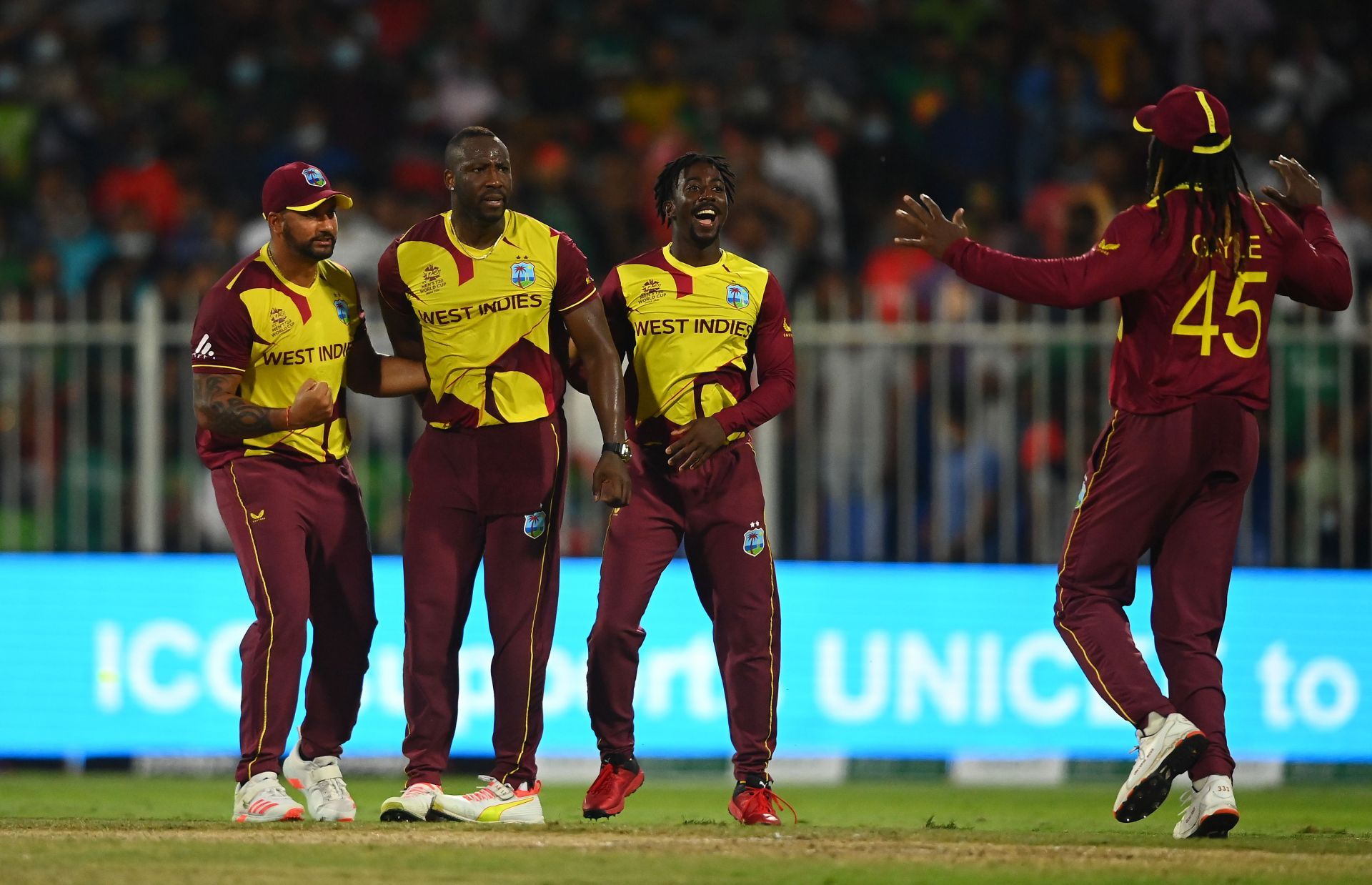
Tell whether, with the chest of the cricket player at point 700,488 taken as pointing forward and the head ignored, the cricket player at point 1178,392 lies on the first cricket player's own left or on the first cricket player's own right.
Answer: on the first cricket player's own left

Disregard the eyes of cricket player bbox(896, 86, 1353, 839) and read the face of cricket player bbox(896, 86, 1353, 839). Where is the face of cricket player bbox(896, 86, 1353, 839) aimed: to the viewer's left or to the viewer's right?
to the viewer's left

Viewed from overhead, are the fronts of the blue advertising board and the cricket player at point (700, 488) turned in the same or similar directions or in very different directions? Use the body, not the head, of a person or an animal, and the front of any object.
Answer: same or similar directions

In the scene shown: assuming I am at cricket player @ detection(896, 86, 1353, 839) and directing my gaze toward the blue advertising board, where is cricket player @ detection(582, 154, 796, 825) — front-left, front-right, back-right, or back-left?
front-left

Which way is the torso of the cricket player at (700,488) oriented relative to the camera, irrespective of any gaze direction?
toward the camera

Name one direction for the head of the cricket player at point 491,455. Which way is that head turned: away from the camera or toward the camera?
toward the camera

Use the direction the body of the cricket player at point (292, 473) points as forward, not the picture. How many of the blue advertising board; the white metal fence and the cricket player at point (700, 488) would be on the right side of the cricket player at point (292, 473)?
0

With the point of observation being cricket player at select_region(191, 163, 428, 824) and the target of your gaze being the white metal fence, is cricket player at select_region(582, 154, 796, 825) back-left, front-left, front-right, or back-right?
front-right

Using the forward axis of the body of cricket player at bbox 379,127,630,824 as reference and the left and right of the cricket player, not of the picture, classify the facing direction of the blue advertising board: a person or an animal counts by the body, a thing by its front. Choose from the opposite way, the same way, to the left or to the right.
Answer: the same way

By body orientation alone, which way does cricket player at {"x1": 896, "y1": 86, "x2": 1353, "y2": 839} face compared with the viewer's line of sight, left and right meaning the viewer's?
facing away from the viewer and to the left of the viewer

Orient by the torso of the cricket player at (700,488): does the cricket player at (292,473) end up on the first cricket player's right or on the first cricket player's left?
on the first cricket player's right

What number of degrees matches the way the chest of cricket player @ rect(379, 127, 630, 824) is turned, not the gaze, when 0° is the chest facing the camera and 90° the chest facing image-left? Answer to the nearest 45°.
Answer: approximately 0°

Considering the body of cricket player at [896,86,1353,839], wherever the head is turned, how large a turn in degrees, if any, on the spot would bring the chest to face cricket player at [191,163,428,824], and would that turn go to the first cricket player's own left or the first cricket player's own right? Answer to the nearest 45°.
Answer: approximately 45° to the first cricket player's own left

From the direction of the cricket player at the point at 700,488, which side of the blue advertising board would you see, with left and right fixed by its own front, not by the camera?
front

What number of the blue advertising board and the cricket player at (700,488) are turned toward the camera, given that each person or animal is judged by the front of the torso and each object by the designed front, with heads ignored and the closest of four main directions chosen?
2

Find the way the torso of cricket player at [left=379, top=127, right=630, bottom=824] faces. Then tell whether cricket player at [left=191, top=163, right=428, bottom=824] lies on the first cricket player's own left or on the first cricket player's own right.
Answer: on the first cricket player's own right

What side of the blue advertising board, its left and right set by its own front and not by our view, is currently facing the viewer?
front

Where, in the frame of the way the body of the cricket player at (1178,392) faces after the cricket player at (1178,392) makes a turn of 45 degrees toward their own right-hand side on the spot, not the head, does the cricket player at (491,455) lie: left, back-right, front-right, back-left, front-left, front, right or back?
left

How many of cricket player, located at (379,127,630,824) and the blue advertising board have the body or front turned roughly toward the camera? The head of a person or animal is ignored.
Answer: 2
